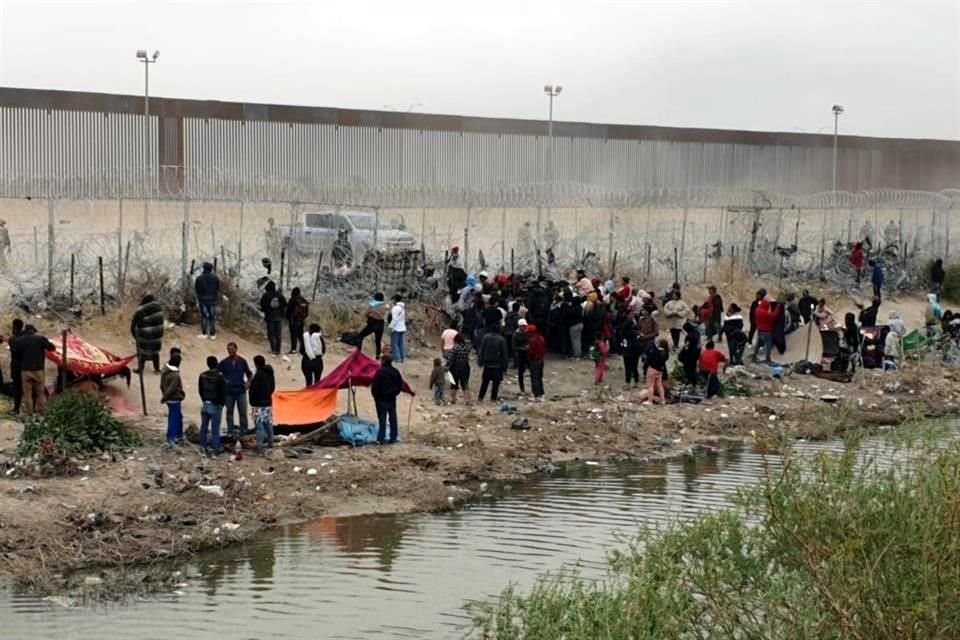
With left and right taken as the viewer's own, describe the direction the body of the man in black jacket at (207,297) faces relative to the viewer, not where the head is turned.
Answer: facing away from the viewer

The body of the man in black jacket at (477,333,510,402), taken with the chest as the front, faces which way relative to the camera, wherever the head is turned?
away from the camera

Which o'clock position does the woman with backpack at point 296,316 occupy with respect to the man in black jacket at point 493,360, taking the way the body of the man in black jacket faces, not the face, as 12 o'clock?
The woman with backpack is roughly at 10 o'clock from the man in black jacket.

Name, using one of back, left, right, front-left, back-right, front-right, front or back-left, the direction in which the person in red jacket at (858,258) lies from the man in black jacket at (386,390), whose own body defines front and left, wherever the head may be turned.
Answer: front-right

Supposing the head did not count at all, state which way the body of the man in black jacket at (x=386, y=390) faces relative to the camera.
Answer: away from the camera

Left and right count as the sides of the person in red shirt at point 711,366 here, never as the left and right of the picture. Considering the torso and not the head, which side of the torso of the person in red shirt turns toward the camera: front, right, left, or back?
back

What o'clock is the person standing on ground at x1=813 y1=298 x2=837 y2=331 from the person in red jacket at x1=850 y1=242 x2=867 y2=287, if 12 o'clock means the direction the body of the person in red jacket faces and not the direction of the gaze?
The person standing on ground is roughly at 6 o'clock from the person in red jacket.

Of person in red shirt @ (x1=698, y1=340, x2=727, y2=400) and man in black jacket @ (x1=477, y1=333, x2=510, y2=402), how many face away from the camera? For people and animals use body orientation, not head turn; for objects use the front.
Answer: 2

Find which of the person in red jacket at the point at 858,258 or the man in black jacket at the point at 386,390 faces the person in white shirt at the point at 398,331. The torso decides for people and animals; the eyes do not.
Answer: the man in black jacket

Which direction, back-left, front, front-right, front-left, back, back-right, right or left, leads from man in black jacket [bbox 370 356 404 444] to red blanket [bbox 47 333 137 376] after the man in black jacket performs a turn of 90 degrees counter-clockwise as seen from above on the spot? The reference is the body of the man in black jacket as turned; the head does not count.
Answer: front

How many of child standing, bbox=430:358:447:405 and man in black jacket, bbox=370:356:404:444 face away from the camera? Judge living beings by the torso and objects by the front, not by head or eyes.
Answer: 2

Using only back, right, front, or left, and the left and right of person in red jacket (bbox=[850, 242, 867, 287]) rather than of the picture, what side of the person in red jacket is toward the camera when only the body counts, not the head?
back

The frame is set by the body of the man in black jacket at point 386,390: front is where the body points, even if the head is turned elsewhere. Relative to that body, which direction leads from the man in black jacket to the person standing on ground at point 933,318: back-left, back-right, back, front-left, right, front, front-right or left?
front-right
